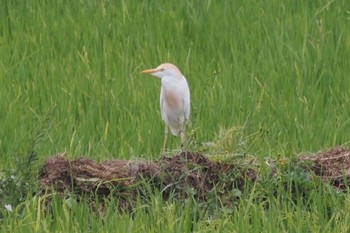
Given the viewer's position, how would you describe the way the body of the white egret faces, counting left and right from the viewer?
facing the viewer and to the left of the viewer
